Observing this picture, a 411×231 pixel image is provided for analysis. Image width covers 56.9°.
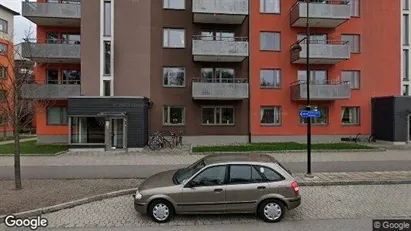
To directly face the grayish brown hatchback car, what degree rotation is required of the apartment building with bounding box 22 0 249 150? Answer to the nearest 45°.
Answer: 0° — it already faces it

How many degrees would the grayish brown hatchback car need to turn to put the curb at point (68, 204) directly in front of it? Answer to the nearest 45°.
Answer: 0° — it already faces it

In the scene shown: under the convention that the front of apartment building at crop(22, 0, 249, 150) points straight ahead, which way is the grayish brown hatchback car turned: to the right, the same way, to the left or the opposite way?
to the right

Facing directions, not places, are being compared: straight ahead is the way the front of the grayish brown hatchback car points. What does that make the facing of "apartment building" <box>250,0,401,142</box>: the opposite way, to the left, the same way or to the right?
to the left

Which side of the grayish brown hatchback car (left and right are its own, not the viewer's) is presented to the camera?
left

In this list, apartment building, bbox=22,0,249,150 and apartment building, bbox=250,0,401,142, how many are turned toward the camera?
2

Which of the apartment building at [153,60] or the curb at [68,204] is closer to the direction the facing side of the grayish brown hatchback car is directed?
the curb

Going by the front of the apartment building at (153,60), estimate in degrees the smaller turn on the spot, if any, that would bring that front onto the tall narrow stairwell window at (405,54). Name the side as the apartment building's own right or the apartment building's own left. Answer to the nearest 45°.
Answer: approximately 90° to the apartment building's own left

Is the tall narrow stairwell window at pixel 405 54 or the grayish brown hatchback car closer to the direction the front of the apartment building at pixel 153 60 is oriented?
the grayish brown hatchback car

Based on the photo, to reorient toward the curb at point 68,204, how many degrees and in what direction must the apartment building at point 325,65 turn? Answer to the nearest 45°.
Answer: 0° — it already faces it

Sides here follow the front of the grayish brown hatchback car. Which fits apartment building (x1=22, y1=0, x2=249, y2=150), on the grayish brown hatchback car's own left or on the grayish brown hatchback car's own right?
on the grayish brown hatchback car's own right

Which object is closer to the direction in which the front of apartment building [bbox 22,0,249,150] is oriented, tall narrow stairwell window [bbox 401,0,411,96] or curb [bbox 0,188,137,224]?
the curb

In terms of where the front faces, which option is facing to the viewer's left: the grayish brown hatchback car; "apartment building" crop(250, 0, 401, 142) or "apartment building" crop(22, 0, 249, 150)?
the grayish brown hatchback car

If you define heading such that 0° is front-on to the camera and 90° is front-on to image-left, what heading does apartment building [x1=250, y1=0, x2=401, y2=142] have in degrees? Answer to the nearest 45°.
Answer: approximately 0°
